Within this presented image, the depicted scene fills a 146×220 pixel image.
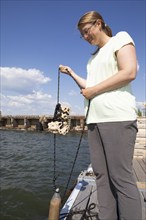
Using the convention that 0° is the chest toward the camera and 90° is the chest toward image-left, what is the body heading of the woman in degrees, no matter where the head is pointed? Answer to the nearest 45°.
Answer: approximately 45°

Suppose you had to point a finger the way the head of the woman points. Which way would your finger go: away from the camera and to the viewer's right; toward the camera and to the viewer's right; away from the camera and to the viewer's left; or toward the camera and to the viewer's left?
toward the camera and to the viewer's left

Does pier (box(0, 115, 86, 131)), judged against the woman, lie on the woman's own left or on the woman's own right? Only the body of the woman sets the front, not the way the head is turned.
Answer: on the woman's own right
